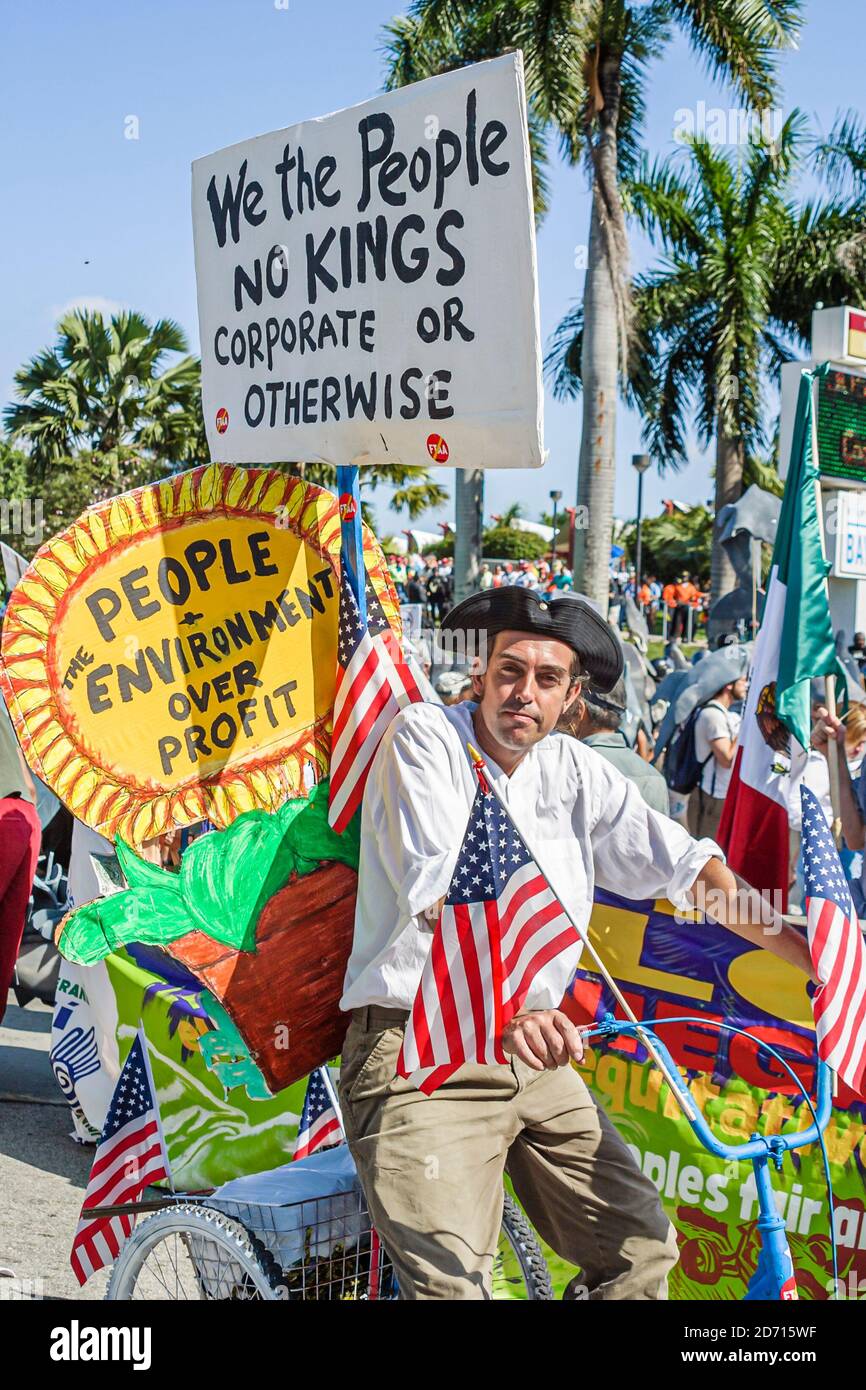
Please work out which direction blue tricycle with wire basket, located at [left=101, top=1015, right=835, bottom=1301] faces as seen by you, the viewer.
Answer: facing the viewer and to the right of the viewer

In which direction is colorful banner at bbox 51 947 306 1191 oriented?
toward the camera

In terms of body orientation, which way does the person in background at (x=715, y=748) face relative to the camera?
to the viewer's right

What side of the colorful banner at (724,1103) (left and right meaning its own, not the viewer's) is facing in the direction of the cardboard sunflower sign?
right

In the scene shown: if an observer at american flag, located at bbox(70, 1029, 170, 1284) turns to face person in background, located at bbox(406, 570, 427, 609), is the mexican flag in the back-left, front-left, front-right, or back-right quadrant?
front-right

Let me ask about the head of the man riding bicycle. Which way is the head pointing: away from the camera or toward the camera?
toward the camera

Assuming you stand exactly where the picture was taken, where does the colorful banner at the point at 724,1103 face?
facing the viewer

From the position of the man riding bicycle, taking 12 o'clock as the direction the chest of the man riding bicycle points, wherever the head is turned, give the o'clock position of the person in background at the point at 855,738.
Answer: The person in background is roughly at 8 o'clock from the man riding bicycle.

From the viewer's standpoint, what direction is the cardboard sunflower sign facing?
toward the camera

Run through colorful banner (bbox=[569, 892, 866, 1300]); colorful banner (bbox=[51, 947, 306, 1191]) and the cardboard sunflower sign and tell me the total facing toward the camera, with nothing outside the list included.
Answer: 3

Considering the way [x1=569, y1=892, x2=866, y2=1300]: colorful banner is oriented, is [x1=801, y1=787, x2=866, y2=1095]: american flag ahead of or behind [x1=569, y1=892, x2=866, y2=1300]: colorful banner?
ahead

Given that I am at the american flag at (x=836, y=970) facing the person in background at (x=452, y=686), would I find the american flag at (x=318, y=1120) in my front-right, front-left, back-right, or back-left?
front-left

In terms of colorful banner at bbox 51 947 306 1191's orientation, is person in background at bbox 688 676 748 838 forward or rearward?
rearward
